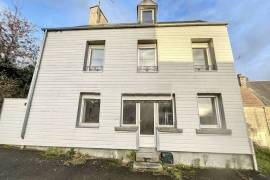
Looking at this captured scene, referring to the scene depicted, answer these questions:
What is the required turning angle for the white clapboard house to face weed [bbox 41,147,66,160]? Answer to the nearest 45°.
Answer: approximately 90° to its right

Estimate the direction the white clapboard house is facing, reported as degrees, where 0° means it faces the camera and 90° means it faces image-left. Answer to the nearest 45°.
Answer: approximately 0°

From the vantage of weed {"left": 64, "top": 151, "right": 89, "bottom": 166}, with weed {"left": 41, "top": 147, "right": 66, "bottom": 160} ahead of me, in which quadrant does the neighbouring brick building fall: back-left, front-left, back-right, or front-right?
back-right

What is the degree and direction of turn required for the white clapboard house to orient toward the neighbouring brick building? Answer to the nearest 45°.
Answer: approximately 135° to its left

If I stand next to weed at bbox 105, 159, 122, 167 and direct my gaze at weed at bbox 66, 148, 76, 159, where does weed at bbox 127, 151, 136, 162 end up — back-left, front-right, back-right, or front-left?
back-right

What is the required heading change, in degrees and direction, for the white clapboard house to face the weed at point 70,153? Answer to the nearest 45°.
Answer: approximately 90° to its right
